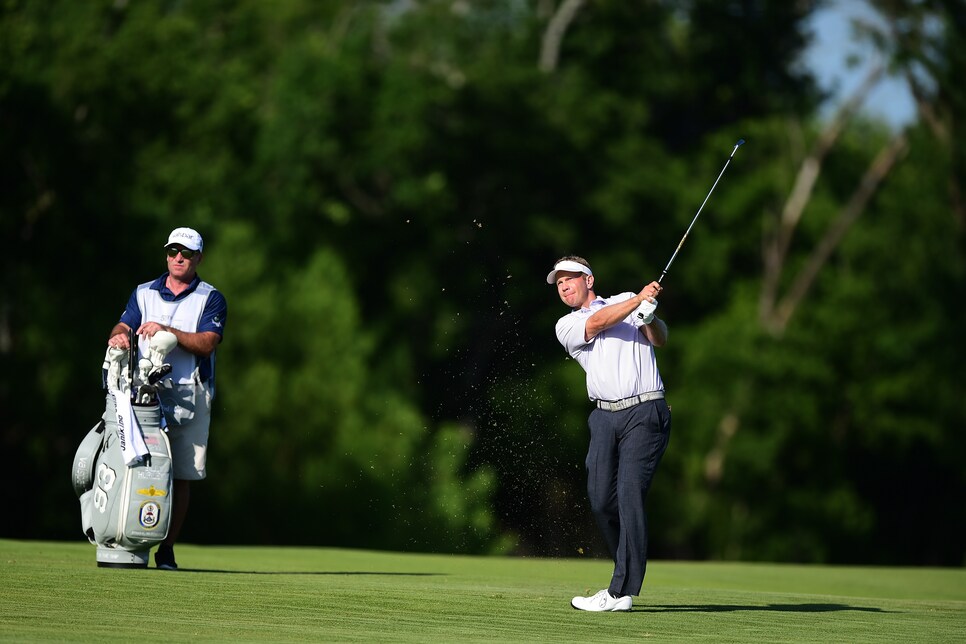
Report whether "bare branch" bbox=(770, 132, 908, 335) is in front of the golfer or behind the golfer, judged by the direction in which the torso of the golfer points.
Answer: behind

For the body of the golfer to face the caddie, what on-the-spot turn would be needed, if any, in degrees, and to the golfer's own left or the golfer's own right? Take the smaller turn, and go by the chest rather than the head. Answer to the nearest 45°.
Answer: approximately 45° to the golfer's own right

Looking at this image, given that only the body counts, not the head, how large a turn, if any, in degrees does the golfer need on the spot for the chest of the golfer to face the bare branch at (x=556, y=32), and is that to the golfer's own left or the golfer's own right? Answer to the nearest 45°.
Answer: approximately 135° to the golfer's own right

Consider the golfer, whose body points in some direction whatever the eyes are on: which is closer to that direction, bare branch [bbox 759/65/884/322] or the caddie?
the caddie

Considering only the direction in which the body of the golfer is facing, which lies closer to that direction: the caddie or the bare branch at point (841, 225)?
the caddie

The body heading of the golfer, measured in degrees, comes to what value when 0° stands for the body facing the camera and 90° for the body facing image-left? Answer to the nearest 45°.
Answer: approximately 45°

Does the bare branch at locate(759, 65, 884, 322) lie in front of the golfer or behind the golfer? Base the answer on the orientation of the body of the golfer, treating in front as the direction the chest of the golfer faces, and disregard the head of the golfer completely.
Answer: behind

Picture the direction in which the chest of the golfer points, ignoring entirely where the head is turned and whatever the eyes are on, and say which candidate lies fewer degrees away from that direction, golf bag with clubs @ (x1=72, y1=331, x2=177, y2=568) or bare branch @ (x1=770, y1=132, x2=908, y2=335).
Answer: the golf bag with clubs
